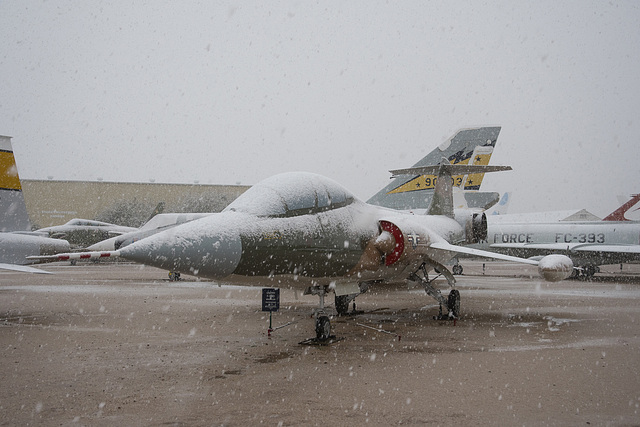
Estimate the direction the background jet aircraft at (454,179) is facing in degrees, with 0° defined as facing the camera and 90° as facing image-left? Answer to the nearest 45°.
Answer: approximately 90°

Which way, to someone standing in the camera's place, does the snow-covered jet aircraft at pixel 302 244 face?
facing the viewer and to the left of the viewer

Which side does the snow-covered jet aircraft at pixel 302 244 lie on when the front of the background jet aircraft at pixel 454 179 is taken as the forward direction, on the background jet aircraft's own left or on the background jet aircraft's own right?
on the background jet aircraft's own left

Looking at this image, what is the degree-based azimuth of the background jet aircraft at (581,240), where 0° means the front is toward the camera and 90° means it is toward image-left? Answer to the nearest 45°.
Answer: approximately 90°
